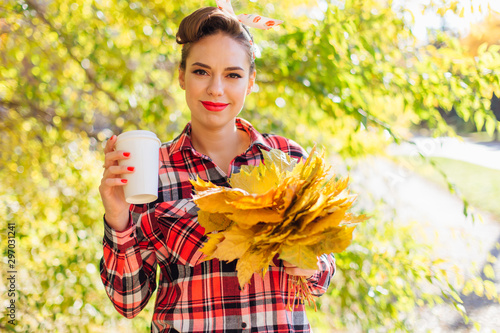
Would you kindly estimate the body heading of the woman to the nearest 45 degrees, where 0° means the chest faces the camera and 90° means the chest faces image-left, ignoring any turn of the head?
approximately 0°
